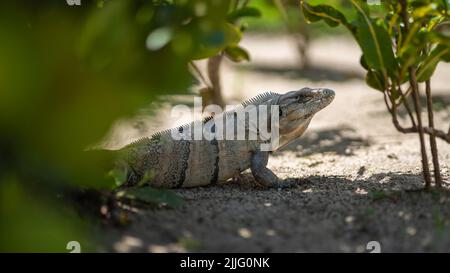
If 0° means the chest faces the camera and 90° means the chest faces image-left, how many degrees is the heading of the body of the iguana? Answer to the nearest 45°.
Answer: approximately 270°

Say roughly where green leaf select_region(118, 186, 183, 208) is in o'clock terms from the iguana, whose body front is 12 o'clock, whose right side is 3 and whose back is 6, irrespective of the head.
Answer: The green leaf is roughly at 4 o'clock from the iguana.

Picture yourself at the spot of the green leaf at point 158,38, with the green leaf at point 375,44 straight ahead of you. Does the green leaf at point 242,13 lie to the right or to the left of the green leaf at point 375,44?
left

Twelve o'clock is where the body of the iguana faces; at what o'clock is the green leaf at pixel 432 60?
The green leaf is roughly at 1 o'clock from the iguana.
